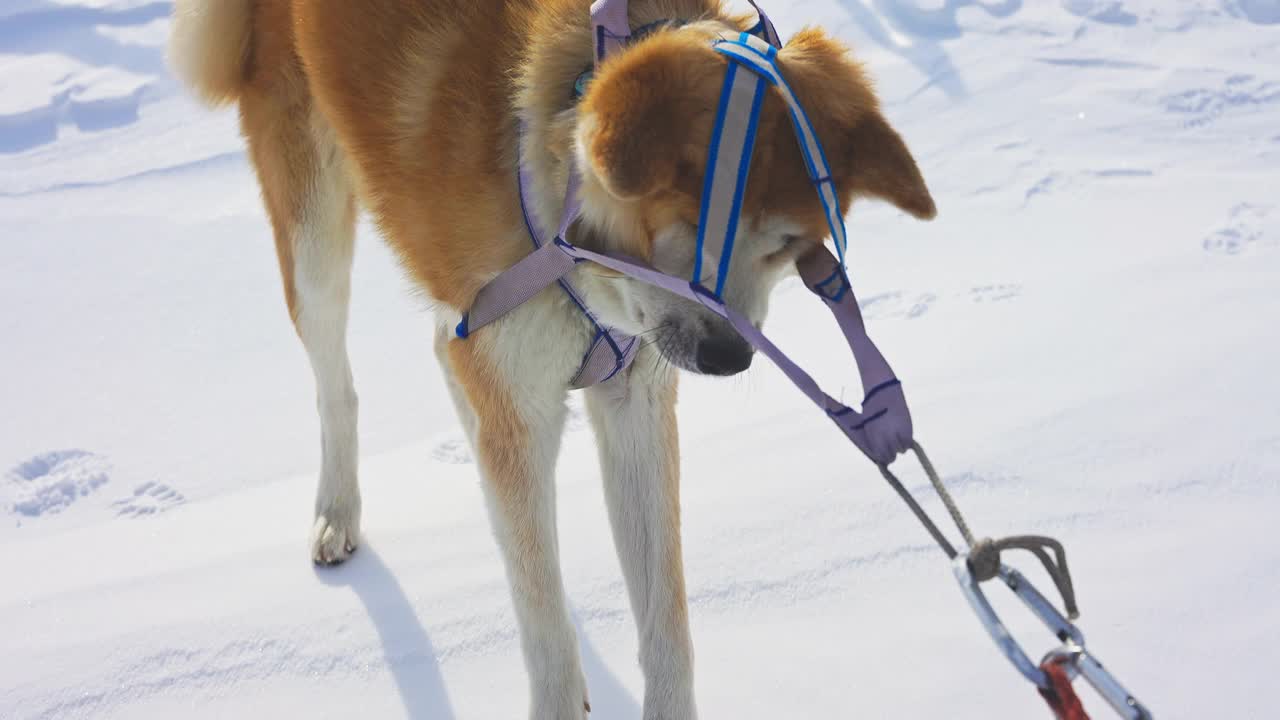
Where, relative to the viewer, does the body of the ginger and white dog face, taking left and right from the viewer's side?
facing the viewer and to the right of the viewer
